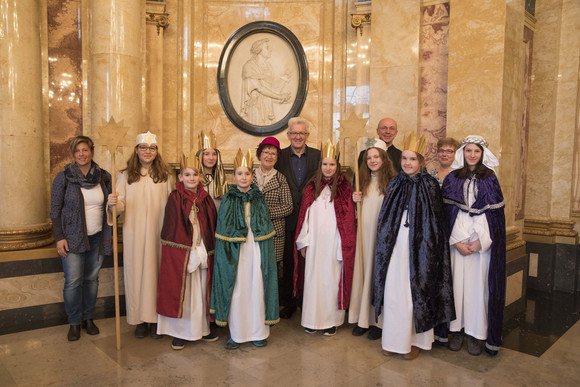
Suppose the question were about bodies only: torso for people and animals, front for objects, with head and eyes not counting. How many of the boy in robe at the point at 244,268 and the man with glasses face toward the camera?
2

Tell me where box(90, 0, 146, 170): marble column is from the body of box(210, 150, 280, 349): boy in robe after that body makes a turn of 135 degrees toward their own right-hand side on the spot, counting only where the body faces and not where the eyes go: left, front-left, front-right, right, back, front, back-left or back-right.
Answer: front

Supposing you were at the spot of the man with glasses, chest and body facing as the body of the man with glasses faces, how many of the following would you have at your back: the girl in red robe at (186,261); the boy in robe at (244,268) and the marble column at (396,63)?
1

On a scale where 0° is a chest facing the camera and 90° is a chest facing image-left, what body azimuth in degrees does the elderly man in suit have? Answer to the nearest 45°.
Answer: approximately 0°

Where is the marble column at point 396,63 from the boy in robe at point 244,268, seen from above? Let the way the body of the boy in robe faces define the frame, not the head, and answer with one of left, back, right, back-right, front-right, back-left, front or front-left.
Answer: back-left

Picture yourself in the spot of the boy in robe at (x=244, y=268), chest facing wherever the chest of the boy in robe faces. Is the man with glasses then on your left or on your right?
on your left

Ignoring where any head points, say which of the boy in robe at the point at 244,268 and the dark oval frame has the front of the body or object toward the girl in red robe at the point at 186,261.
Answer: the dark oval frame
